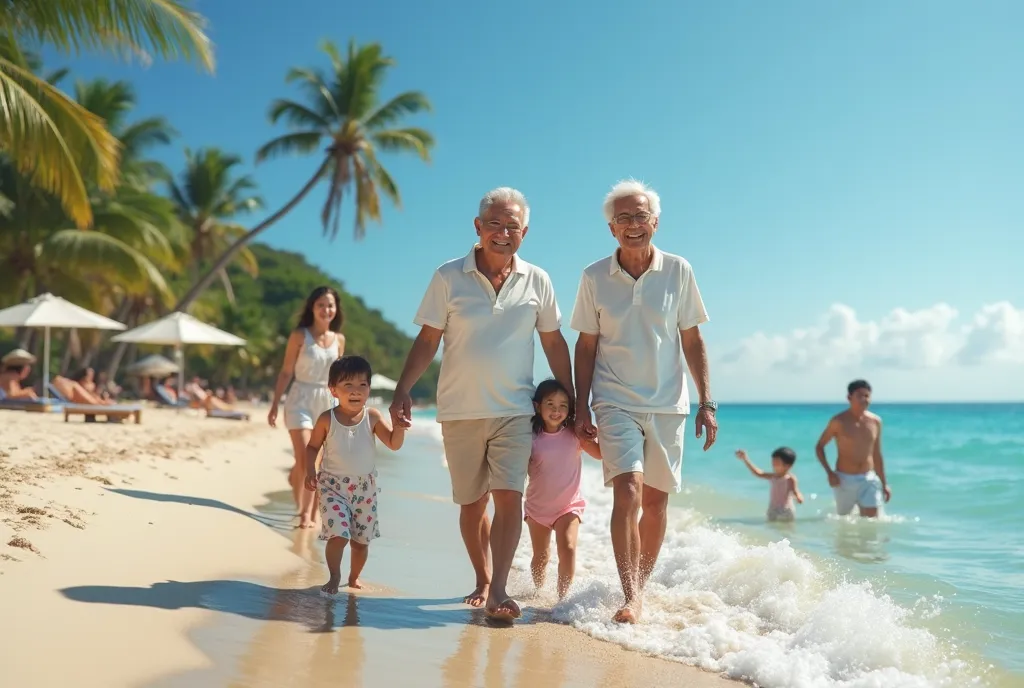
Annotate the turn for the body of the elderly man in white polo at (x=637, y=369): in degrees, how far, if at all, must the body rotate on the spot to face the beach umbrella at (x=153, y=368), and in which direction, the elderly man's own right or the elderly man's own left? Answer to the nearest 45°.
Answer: approximately 135° to the elderly man's own right

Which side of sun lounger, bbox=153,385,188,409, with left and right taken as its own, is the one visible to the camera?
right

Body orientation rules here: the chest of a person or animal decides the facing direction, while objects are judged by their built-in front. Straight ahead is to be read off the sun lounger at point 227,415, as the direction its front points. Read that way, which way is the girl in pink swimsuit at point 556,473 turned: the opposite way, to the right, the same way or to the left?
to the right

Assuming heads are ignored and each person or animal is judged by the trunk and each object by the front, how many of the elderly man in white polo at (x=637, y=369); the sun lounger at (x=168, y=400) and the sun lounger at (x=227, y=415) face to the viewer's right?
2

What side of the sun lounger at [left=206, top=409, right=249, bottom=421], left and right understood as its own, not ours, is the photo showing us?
right

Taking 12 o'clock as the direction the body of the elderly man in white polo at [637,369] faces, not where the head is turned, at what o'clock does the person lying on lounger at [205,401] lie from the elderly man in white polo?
The person lying on lounger is roughly at 5 o'clock from the elderly man in white polo.

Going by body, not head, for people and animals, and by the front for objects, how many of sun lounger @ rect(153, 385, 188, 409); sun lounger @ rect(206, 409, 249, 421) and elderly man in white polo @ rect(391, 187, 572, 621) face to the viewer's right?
2

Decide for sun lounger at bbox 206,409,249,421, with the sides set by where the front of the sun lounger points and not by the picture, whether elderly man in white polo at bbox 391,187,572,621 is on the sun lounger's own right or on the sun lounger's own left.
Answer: on the sun lounger's own right
